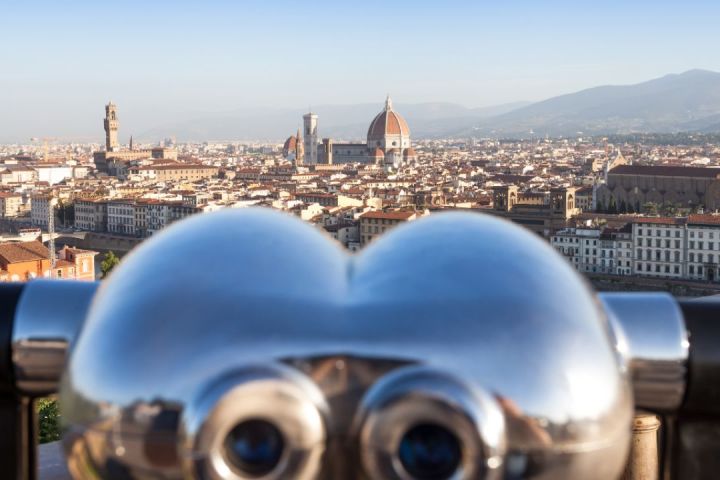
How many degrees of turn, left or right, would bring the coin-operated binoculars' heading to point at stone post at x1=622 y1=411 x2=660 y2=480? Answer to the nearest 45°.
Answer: approximately 45° to its right

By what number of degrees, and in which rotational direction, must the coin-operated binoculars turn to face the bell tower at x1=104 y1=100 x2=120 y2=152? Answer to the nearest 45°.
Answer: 0° — it already faces it

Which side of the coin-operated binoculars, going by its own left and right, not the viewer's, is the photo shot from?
back

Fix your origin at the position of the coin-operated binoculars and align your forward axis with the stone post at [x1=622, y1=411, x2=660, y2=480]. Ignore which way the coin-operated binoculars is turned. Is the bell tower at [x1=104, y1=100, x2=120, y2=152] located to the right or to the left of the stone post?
left
